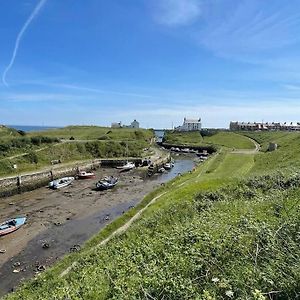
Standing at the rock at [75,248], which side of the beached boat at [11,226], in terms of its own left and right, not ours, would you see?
right

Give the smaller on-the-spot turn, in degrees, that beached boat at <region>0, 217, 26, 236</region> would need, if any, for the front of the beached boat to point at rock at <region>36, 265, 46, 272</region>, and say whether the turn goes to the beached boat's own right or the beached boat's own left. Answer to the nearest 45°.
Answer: approximately 135° to the beached boat's own right

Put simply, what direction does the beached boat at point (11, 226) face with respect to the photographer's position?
facing away from the viewer and to the right of the viewer
